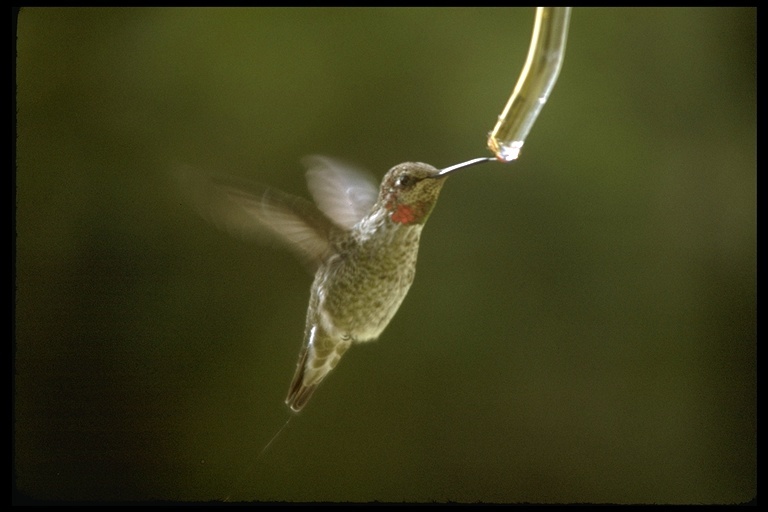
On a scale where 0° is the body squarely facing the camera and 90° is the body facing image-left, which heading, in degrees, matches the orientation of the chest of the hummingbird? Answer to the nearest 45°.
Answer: approximately 270°
